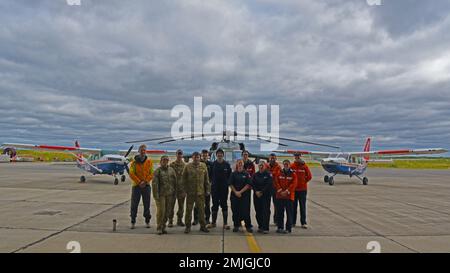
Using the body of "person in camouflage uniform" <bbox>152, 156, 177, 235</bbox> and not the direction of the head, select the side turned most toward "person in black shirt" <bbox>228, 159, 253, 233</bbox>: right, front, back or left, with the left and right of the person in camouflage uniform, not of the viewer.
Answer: left

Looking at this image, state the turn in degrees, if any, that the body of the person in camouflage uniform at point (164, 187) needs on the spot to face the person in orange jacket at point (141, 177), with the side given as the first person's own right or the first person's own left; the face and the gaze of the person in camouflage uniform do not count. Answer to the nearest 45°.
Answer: approximately 135° to the first person's own right

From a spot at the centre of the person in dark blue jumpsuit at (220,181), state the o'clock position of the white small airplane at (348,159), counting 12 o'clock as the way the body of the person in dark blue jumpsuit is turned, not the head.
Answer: The white small airplane is roughly at 7 o'clock from the person in dark blue jumpsuit.

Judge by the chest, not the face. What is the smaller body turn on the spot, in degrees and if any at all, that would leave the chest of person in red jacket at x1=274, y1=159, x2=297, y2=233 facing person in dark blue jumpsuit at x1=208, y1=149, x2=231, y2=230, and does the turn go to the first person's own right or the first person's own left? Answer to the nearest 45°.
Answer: approximately 90° to the first person's own right

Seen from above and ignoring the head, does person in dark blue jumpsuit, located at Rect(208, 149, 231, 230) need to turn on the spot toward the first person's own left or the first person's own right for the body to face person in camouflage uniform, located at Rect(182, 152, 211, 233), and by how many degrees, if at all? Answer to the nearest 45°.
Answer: approximately 45° to the first person's own right

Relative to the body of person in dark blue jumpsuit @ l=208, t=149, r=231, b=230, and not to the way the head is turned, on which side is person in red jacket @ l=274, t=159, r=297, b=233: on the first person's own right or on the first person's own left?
on the first person's own left

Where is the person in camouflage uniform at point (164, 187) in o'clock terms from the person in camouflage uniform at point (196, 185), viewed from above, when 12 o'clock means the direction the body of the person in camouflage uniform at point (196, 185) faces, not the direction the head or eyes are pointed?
the person in camouflage uniform at point (164, 187) is roughly at 3 o'clock from the person in camouflage uniform at point (196, 185).

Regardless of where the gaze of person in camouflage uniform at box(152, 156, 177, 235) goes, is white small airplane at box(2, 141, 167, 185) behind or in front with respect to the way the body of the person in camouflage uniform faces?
behind

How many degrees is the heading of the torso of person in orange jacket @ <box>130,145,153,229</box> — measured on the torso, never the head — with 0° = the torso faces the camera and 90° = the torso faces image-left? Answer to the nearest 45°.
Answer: approximately 0°

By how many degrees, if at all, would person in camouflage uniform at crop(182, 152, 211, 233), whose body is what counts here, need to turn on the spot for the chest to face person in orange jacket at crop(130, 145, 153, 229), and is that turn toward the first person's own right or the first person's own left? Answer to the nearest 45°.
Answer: approximately 90° to the first person's own right
